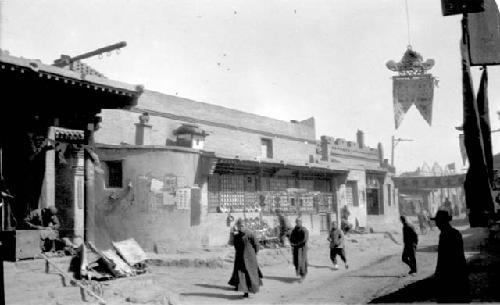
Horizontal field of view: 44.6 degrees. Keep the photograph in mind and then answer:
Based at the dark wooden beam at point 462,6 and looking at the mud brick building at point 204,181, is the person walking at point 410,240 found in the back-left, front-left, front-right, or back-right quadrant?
front-right

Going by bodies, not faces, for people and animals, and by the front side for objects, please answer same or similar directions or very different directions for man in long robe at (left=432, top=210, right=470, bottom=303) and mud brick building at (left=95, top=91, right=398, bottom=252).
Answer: very different directions

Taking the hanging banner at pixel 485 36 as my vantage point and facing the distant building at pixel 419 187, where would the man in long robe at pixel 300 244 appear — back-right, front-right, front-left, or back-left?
front-left

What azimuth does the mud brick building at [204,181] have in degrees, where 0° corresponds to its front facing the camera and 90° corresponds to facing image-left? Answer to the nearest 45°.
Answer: approximately 315°
